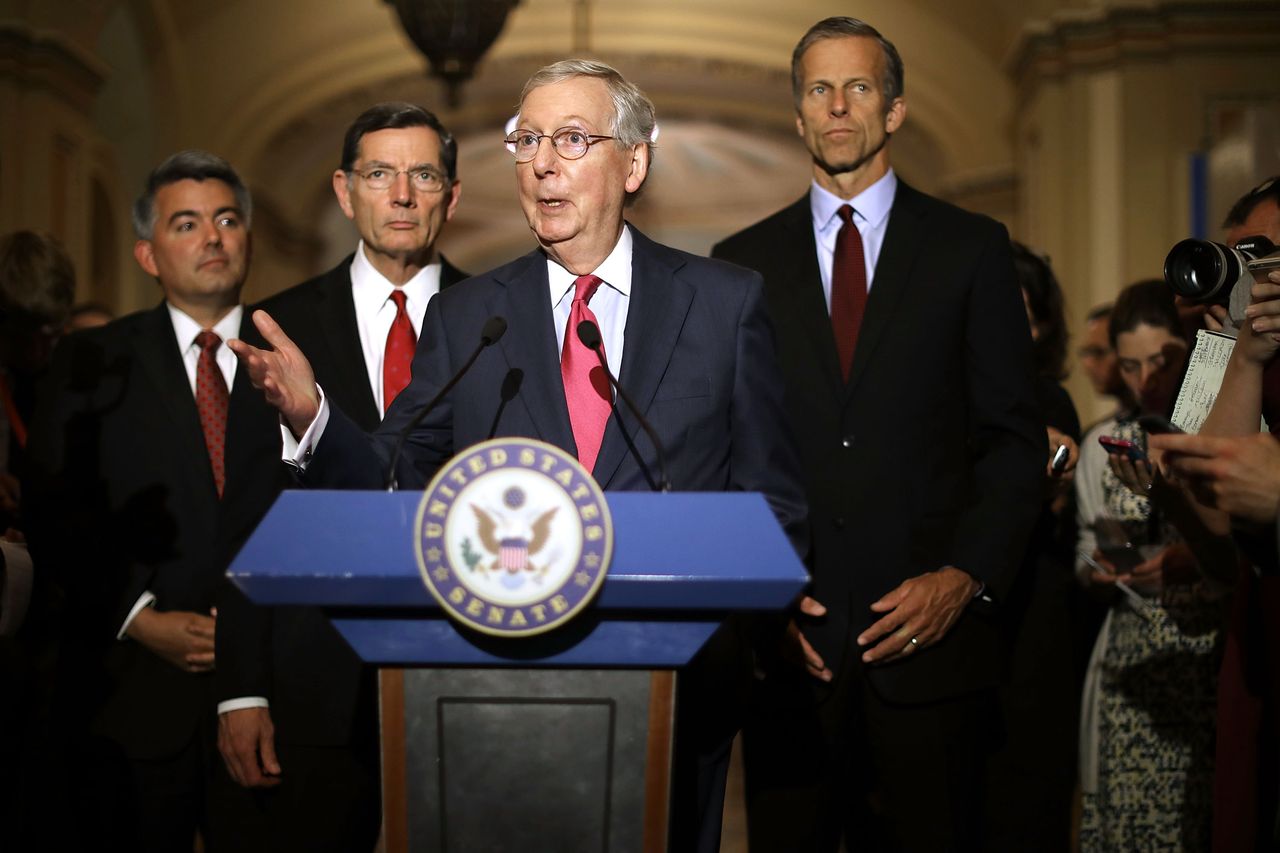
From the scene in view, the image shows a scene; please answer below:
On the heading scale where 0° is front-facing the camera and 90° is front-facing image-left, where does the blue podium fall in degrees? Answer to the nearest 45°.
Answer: approximately 0°

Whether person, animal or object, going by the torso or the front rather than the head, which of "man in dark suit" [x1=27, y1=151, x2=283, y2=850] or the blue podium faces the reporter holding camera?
the man in dark suit

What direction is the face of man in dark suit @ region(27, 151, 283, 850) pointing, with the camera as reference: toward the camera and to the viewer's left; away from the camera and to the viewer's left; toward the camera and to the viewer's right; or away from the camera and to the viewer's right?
toward the camera and to the viewer's right

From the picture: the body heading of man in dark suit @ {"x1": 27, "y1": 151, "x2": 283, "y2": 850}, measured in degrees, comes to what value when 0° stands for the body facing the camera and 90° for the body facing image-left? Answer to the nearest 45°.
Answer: approximately 315°

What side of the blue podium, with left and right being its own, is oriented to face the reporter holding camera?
left

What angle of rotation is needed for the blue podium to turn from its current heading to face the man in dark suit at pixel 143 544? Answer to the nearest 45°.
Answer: approximately 135° to its right

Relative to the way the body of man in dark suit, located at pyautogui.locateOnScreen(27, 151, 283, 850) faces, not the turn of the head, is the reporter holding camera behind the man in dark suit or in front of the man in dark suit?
in front
